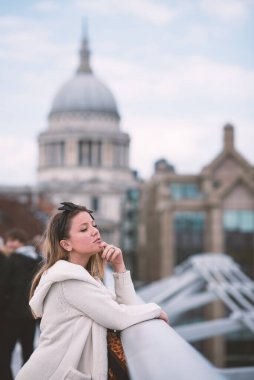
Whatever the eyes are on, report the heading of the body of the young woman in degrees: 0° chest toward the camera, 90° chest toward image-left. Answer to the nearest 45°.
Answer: approximately 270°

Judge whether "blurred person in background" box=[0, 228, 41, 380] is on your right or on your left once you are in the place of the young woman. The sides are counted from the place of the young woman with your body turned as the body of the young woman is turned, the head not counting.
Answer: on your left
